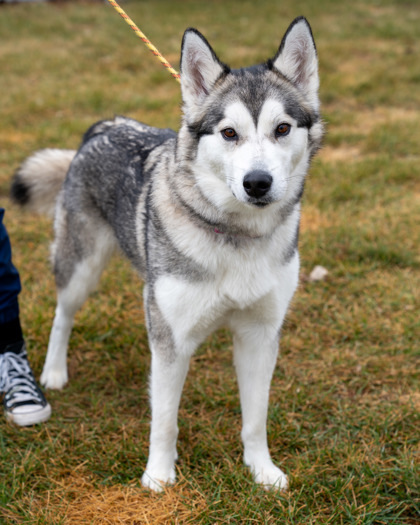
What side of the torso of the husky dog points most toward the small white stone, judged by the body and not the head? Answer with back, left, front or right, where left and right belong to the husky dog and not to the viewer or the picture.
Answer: left

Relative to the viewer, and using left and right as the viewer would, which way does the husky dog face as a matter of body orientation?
facing the viewer and to the right of the viewer
